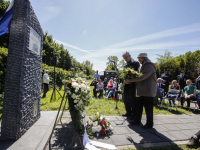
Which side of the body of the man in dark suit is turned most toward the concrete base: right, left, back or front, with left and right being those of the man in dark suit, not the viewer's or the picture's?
front

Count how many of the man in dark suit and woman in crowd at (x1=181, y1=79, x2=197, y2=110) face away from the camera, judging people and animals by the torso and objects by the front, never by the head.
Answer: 0

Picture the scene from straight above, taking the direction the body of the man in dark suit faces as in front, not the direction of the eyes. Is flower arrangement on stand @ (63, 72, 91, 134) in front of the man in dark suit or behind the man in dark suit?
in front

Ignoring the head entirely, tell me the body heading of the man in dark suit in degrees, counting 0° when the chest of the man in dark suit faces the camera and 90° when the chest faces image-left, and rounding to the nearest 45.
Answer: approximately 45°

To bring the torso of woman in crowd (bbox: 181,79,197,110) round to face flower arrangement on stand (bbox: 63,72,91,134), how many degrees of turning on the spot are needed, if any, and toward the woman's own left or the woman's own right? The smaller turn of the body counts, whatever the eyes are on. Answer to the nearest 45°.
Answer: approximately 45° to the woman's own left

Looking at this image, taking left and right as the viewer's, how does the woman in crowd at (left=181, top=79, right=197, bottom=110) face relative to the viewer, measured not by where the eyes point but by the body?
facing the viewer and to the left of the viewer
